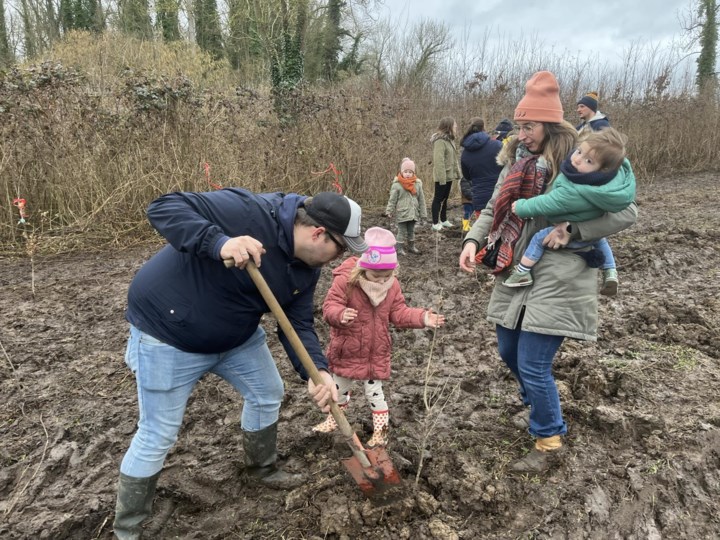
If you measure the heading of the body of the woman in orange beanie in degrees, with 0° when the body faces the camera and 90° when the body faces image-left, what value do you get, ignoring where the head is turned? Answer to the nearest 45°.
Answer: approximately 45°

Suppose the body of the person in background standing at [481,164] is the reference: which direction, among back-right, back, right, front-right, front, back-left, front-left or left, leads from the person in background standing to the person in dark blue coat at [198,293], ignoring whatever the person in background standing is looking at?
back

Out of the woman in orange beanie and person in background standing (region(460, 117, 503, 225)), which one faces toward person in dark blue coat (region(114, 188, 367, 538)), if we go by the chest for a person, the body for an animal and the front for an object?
the woman in orange beanie

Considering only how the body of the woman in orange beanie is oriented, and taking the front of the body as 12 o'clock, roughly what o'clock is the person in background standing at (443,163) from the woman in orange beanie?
The person in background standing is roughly at 4 o'clock from the woman in orange beanie.

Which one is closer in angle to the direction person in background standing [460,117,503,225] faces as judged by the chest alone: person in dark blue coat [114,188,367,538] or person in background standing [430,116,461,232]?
the person in background standing

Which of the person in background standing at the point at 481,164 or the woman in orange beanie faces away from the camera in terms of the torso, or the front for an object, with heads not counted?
the person in background standing

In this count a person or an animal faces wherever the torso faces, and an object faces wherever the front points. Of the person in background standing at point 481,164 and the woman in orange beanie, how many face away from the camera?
1

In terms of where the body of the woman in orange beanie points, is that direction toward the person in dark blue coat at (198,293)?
yes

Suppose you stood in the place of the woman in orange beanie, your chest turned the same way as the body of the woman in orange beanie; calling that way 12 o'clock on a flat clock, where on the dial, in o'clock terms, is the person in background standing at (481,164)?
The person in background standing is roughly at 4 o'clock from the woman in orange beanie.

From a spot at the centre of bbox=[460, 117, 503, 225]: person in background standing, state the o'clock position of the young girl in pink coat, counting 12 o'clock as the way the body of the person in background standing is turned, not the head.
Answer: The young girl in pink coat is roughly at 6 o'clock from the person in background standing.

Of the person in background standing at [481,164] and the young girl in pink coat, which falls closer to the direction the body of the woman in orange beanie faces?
the young girl in pink coat

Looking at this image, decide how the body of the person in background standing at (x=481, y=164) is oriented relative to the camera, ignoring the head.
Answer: away from the camera

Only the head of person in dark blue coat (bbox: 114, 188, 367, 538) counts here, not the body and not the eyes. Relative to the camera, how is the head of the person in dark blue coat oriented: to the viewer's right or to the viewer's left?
to the viewer's right

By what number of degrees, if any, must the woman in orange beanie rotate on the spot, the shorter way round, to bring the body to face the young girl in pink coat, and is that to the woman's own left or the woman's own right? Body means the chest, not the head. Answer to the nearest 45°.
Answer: approximately 45° to the woman's own right

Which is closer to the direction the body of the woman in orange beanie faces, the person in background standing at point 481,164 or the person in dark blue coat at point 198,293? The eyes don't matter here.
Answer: the person in dark blue coat

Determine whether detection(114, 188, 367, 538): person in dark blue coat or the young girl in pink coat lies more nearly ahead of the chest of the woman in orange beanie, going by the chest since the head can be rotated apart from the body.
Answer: the person in dark blue coat
